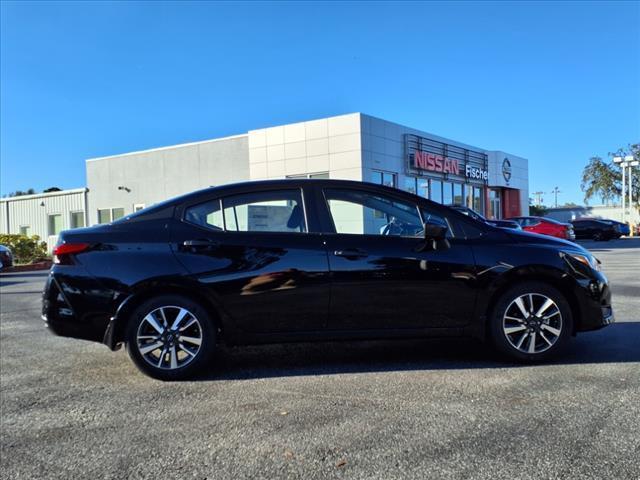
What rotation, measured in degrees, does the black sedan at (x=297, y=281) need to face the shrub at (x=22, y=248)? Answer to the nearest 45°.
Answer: approximately 135° to its left

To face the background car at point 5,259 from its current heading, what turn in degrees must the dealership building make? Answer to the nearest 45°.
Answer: approximately 90° to its right

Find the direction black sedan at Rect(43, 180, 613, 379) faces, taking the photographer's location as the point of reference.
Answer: facing to the right of the viewer

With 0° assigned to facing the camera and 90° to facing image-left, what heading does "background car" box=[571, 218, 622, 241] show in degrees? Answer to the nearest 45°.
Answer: approximately 315°

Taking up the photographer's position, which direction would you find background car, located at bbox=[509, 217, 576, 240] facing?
facing the viewer and to the right of the viewer

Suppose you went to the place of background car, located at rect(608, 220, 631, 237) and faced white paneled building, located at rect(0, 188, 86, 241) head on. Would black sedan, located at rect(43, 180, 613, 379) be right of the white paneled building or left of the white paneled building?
left

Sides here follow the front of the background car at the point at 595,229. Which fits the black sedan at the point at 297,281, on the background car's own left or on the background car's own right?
on the background car's own right

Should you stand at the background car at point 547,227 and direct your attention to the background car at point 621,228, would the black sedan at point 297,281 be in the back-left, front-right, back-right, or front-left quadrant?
back-right
